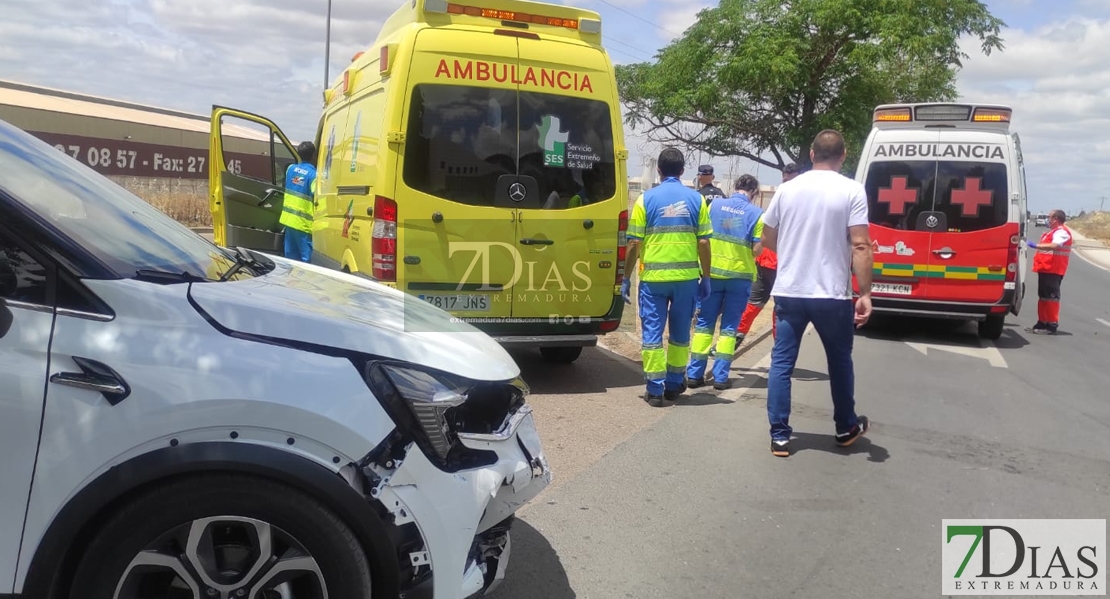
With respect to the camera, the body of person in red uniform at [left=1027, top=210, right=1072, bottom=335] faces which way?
to the viewer's left

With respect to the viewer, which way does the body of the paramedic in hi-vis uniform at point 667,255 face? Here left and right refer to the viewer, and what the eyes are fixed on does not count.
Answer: facing away from the viewer

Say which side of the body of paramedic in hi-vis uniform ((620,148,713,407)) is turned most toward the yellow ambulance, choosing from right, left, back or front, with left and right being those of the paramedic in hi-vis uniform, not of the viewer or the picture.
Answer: left

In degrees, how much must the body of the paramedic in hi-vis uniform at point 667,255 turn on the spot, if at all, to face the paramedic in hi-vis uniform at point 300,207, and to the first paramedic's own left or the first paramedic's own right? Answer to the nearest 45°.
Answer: approximately 45° to the first paramedic's own left

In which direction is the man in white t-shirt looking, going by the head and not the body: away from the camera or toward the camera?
away from the camera

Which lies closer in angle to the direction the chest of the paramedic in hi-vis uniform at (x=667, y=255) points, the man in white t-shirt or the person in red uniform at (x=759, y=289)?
the person in red uniform

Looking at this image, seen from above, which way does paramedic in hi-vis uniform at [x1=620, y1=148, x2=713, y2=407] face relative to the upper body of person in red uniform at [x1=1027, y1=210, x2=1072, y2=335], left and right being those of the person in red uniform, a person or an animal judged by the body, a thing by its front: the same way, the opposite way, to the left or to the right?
to the right

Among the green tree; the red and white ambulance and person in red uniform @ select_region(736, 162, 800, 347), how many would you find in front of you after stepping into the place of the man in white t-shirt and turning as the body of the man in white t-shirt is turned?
3

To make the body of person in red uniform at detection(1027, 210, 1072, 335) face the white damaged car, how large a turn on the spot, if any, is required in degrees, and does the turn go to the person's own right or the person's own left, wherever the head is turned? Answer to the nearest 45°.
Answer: approximately 90° to the person's own left

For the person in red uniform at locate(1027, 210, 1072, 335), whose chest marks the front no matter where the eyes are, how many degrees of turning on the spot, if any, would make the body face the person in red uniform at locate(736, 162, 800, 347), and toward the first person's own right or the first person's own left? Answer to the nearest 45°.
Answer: approximately 45° to the first person's own left

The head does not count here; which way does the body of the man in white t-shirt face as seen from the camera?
away from the camera

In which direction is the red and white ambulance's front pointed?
away from the camera

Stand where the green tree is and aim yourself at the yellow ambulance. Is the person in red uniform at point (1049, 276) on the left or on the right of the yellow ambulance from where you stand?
left
